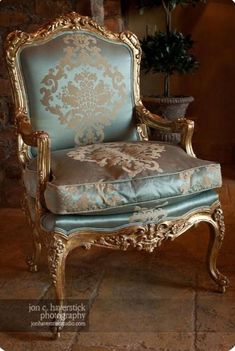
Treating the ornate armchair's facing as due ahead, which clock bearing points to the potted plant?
The potted plant is roughly at 8 o'clock from the ornate armchair.

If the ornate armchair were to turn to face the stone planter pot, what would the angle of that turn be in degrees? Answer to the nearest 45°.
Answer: approximately 135° to its left

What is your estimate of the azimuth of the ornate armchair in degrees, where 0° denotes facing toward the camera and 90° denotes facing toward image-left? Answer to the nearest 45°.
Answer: approximately 315°
